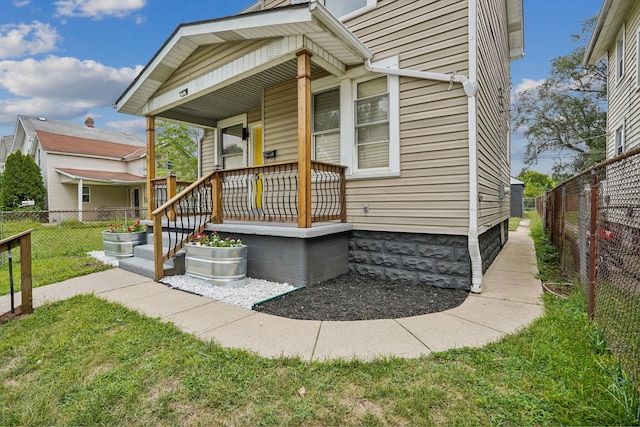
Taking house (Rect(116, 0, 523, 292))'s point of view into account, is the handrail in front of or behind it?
in front

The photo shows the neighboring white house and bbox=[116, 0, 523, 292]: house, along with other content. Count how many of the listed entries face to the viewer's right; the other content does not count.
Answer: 0

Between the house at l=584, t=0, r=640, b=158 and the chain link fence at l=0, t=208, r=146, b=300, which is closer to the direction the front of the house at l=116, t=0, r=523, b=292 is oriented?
the chain link fence

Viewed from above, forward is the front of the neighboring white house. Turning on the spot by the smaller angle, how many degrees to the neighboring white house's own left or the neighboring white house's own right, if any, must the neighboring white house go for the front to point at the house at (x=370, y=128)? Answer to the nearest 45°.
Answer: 0° — it already faces it

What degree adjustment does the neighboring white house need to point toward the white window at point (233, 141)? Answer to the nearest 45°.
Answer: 0° — it already faces it

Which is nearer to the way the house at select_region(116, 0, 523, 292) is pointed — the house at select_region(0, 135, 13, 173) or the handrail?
the handrail

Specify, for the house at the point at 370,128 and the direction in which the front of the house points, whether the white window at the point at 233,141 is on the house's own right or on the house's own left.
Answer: on the house's own right

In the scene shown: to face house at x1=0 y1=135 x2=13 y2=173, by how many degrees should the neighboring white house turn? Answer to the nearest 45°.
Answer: approximately 135° to its right

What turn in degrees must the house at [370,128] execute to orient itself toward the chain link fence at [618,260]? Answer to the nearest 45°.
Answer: approximately 90° to its left

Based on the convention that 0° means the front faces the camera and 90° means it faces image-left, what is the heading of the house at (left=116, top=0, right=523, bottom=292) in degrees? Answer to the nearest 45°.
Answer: approximately 45°

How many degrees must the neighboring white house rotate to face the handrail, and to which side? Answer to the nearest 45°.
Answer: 0° — it already faces it

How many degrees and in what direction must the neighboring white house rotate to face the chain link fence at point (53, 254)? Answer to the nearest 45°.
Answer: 0° — it already faces it

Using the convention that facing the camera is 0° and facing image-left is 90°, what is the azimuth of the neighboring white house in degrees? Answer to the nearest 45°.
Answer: approximately 0°
